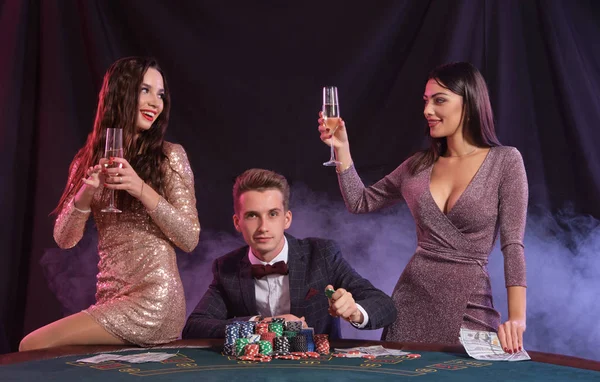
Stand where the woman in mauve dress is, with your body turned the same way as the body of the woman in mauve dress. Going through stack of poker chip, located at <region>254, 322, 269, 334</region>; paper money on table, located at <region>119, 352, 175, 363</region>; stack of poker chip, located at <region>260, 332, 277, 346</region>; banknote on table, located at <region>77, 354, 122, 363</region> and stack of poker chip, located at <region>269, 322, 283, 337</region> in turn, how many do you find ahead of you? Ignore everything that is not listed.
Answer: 5

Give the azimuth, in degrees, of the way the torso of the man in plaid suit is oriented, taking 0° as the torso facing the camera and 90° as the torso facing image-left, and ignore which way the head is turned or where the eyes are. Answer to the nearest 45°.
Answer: approximately 0°

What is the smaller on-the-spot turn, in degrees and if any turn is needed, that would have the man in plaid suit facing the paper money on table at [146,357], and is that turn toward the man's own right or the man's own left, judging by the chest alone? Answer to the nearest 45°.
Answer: approximately 45° to the man's own right

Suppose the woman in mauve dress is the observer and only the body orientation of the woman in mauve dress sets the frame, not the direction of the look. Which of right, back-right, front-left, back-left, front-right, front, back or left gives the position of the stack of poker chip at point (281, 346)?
front

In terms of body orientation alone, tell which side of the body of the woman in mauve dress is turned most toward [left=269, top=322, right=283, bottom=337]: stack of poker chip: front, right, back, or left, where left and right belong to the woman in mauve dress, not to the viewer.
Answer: front

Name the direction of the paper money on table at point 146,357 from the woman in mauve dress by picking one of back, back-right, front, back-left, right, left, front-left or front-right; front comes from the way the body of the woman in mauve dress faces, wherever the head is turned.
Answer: front

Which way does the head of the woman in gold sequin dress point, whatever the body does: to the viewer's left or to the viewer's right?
to the viewer's right

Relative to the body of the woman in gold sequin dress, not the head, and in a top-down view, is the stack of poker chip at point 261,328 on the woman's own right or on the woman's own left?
on the woman's own left

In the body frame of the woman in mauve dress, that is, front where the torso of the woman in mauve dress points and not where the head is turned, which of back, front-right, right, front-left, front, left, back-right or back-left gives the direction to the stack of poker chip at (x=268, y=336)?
front

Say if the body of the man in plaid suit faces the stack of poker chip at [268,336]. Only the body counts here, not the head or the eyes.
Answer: yes

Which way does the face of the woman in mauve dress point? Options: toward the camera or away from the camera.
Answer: toward the camera

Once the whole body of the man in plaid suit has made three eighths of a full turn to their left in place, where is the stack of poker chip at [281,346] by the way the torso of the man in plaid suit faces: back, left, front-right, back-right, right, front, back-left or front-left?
back-right

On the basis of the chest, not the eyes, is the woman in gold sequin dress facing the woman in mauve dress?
no

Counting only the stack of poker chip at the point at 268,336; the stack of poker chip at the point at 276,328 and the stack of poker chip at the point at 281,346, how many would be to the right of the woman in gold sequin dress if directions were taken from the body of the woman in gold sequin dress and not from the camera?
0

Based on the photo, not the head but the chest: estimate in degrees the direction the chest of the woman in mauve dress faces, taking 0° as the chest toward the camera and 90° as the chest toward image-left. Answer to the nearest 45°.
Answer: approximately 45°
